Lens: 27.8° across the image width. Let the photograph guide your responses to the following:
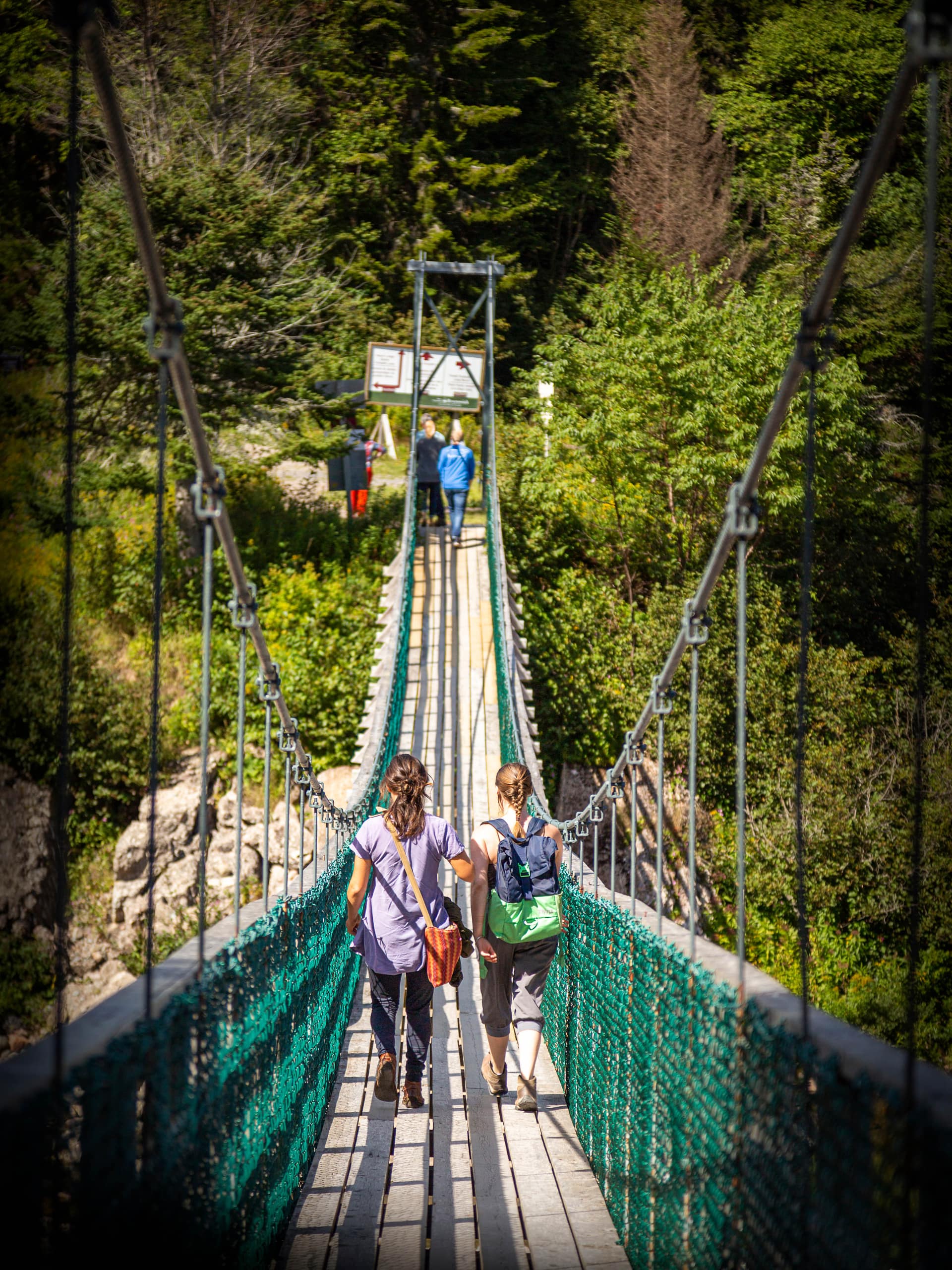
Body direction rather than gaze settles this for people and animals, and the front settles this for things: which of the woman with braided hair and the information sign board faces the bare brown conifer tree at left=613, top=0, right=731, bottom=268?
the woman with braided hair

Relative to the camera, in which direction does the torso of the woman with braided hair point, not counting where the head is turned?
away from the camera

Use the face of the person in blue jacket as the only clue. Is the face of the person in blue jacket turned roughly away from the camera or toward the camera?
away from the camera

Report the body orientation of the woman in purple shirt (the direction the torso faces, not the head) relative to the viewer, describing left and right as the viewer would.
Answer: facing away from the viewer

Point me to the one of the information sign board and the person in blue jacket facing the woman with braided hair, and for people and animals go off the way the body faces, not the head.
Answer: the information sign board

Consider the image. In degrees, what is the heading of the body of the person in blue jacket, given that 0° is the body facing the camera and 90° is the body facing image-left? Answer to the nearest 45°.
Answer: approximately 180°

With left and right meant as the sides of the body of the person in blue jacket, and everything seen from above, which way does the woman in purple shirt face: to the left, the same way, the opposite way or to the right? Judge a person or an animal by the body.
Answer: the same way

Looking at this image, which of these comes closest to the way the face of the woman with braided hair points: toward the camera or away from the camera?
away from the camera

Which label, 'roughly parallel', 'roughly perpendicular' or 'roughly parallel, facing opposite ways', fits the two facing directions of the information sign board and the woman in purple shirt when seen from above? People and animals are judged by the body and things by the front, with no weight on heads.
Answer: roughly parallel, facing opposite ways

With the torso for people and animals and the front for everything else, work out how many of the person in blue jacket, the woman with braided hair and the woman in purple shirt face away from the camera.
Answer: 3

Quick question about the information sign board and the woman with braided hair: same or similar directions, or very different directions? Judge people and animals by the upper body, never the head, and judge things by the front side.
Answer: very different directions

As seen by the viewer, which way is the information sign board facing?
toward the camera

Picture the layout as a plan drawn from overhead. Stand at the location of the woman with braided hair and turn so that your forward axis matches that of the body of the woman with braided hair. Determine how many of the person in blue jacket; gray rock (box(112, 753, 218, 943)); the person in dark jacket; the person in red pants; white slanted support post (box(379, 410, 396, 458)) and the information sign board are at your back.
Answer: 0

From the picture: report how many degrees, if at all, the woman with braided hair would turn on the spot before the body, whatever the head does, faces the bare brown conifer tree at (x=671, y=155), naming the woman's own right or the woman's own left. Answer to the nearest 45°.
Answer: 0° — they already face it

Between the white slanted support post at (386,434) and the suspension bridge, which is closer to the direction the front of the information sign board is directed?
the suspension bridge
